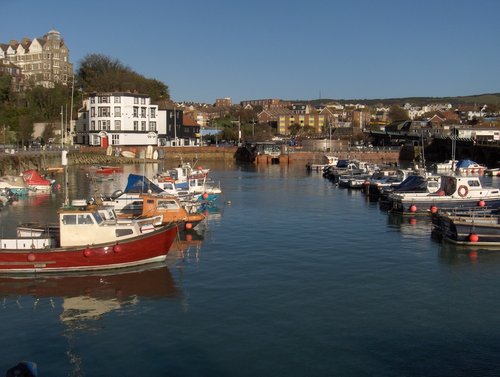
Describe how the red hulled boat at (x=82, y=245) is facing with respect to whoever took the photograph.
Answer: facing to the right of the viewer

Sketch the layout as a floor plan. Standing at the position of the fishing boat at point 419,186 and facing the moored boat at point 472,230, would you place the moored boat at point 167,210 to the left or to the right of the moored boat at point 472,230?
right

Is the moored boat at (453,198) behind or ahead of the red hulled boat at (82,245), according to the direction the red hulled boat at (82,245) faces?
ahead

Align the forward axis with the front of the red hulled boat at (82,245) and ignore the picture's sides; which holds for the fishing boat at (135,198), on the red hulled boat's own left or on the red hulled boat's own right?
on the red hulled boat's own left

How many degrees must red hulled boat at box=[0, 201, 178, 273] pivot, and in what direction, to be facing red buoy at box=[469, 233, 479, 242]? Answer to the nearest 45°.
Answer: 0° — it already faces it

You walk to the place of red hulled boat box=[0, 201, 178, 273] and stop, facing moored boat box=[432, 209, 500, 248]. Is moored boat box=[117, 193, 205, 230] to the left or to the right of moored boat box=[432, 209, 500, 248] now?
left
